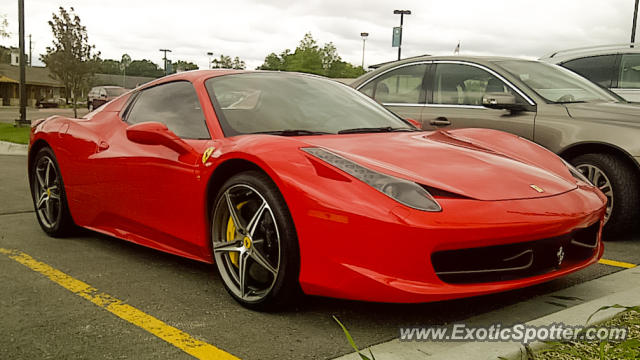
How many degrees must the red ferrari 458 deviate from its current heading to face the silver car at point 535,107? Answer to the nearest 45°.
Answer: approximately 90° to its left

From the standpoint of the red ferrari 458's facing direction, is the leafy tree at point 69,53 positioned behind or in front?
behind

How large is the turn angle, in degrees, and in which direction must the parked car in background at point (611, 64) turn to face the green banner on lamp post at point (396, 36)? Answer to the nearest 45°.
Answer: approximately 90° to its left

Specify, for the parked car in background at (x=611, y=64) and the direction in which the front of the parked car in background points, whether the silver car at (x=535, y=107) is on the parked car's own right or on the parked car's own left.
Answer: on the parked car's own right

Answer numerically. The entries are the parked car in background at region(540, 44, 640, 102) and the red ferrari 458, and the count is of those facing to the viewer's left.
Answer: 0

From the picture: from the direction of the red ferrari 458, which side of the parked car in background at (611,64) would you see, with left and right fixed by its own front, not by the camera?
right

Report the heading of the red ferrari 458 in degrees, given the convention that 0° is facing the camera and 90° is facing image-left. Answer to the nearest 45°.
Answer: approximately 315°

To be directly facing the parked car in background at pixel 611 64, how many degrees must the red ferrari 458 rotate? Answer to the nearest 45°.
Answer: approximately 90° to its left

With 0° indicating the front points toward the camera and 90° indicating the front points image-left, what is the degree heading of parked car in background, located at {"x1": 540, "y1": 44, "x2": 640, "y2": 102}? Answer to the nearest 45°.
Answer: approximately 270°

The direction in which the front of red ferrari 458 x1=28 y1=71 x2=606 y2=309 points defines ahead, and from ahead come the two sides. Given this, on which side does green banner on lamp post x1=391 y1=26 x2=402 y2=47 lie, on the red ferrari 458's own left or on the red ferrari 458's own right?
on the red ferrari 458's own left
